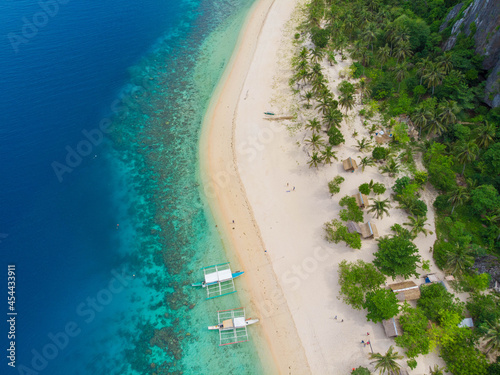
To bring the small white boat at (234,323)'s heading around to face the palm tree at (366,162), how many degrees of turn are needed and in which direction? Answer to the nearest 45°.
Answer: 0° — it already faces it

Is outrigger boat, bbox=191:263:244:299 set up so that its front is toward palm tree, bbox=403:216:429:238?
yes

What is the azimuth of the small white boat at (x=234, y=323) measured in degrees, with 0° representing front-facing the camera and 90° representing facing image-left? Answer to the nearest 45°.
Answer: approximately 270°

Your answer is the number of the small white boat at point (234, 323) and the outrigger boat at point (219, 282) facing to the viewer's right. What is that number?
2

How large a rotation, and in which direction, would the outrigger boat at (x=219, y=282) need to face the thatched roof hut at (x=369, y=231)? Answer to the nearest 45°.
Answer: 0° — it already faces it

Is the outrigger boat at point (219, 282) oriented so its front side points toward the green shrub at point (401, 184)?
yes

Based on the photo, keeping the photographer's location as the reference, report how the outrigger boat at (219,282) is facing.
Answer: facing to the right of the viewer
